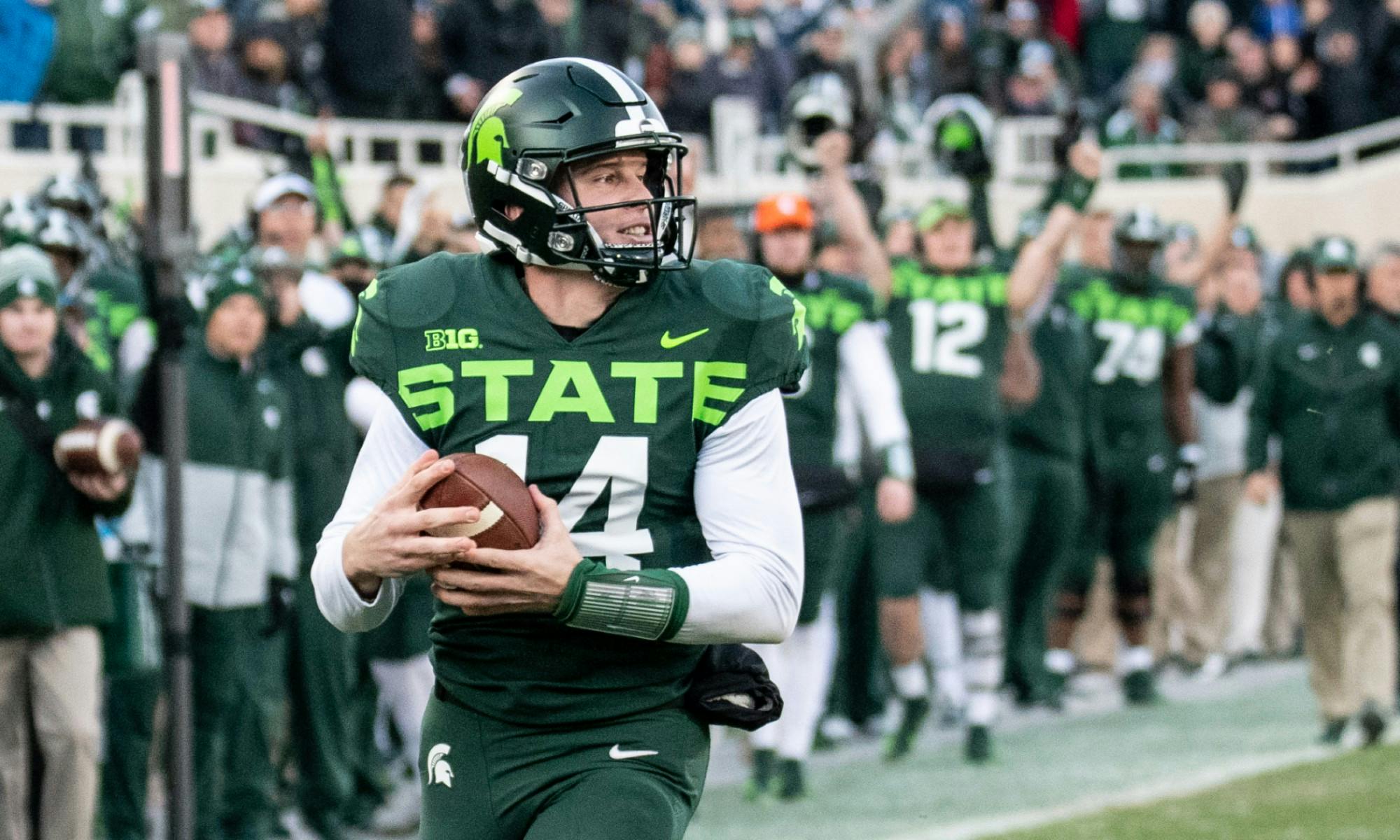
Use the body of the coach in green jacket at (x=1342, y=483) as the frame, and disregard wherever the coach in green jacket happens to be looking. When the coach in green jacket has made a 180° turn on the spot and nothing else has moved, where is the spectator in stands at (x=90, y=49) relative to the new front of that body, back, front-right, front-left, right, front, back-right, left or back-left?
left

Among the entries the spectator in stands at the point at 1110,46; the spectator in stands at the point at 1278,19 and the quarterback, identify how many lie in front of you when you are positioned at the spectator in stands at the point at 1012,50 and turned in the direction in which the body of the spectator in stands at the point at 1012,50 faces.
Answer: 1

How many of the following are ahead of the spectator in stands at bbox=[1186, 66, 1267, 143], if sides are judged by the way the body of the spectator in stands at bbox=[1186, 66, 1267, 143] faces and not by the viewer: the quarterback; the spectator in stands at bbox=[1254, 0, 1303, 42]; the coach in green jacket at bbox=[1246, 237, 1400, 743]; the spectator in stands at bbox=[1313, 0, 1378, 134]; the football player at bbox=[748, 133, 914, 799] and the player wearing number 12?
4

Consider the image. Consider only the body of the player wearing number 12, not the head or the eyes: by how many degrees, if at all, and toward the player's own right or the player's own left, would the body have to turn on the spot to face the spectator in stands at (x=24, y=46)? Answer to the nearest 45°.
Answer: approximately 90° to the player's own right

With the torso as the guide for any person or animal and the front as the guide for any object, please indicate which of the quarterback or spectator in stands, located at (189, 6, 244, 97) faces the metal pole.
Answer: the spectator in stands

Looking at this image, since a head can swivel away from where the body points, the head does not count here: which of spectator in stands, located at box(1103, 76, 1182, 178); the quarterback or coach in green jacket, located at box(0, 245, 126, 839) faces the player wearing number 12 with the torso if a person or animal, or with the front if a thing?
the spectator in stands

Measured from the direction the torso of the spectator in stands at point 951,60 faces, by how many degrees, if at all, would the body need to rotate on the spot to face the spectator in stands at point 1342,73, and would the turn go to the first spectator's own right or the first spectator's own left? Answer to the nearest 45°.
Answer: approximately 135° to the first spectator's own left

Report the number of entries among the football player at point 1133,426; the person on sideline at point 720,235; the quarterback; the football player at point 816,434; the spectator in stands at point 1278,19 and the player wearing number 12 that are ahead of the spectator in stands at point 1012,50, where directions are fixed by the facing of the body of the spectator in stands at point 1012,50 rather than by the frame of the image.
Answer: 5

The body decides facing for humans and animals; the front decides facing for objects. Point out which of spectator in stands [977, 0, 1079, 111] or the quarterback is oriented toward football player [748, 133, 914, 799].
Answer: the spectator in stands

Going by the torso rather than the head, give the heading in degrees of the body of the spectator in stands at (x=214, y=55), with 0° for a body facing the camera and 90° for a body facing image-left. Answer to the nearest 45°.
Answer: approximately 0°
